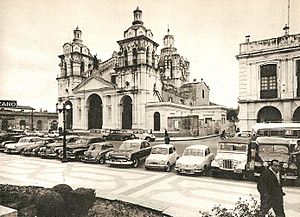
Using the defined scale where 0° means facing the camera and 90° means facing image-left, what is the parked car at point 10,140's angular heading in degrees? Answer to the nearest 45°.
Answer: approximately 45°

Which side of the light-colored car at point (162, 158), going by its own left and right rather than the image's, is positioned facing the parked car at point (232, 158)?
left

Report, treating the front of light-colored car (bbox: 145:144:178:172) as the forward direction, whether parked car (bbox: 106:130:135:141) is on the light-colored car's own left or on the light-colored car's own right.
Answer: on the light-colored car's own right

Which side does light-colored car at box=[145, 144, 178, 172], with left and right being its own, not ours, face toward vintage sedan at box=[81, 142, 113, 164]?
right
